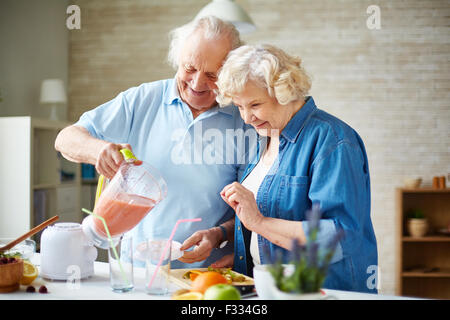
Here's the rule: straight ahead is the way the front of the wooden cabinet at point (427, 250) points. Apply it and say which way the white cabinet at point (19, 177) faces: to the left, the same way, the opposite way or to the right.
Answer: to the left

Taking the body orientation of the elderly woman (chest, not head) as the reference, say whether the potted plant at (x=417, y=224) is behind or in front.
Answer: behind

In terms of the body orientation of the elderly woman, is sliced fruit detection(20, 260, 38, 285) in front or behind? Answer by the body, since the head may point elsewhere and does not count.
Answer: in front

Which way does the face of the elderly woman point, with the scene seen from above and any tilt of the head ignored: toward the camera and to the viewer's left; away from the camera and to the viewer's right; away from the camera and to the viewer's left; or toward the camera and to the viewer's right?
toward the camera and to the viewer's left

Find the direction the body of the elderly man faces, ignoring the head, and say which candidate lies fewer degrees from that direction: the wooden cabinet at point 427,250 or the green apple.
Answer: the green apple

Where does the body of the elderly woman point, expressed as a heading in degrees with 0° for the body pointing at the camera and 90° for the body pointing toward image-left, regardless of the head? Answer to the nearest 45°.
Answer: approximately 45°

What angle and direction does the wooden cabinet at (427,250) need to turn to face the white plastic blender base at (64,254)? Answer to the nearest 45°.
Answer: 0° — it already faces it

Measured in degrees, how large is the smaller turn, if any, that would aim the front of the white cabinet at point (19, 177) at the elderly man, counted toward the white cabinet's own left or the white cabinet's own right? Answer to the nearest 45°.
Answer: approximately 45° to the white cabinet's own right

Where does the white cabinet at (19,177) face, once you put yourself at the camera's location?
facing the viewer and to the right of the viewer
